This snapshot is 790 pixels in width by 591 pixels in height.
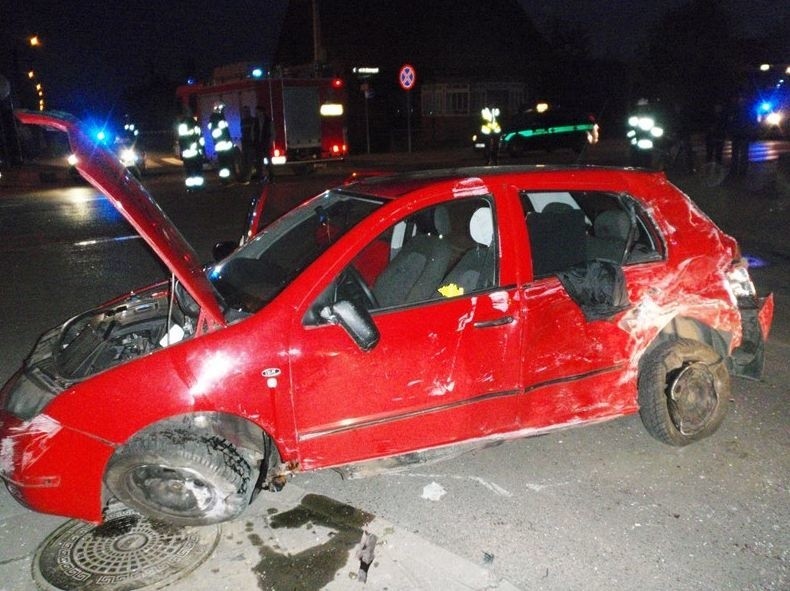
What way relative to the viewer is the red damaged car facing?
to the viewer's left

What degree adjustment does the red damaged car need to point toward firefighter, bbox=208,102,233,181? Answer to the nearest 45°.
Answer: approximately 90° to its right

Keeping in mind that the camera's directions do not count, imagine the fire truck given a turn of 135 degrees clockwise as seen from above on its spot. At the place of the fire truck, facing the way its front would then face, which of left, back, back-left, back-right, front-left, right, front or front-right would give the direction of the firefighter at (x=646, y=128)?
front-right

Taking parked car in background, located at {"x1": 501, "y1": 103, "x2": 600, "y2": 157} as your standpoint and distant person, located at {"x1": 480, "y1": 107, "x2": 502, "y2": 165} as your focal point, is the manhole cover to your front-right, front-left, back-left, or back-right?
front-left

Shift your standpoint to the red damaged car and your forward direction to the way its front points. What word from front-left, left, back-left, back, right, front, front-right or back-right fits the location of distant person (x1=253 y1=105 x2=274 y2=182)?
right

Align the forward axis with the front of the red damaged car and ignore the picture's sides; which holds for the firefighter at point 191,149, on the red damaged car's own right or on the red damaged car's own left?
on the red damaged car's own right

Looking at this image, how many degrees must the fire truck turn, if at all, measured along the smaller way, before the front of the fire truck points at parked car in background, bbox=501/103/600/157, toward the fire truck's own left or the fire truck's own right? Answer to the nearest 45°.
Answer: approximately 135° to the fire truck's own right
